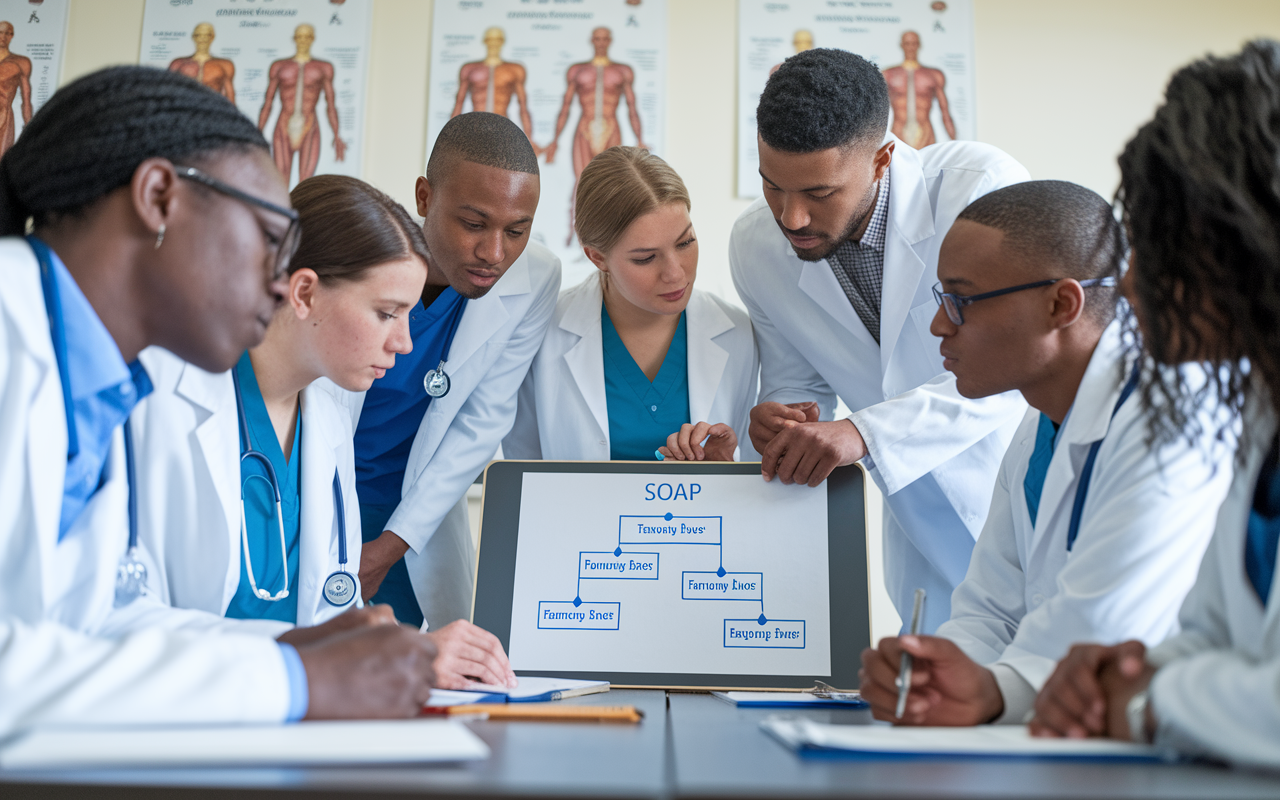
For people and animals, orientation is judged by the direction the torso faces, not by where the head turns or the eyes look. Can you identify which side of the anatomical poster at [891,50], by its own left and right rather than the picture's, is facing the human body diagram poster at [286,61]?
right

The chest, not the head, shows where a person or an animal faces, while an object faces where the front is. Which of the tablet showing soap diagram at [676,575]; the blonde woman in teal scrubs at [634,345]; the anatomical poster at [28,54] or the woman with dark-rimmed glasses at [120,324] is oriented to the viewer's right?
the woman with dark-rimmed glasses

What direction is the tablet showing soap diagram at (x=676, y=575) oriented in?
toward the camera

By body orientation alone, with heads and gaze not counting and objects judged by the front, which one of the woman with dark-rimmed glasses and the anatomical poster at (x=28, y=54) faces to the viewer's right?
the woman with dark-rimmed glasses

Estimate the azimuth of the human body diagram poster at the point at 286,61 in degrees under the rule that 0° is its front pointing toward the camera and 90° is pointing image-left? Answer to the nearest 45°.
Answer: approximately 0°

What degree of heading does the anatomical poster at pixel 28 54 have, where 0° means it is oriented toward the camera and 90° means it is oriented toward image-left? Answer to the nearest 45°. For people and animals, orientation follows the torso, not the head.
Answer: approximately 0°

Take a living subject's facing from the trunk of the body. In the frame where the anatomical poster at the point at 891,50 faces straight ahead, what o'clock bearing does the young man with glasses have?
The young man with glasses is roughly at 12 o'clock from the anatomical poster.

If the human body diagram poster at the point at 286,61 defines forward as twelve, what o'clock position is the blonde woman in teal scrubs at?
The blonde woman in teal scrubs is roughly at 11 o'clock from the human body diagram poster.

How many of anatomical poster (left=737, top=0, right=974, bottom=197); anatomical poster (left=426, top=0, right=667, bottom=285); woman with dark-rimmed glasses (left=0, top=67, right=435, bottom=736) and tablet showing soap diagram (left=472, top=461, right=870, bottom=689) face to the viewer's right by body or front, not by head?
1

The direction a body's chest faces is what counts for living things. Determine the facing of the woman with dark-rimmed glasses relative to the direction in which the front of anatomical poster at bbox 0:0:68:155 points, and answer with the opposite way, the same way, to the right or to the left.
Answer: to the left

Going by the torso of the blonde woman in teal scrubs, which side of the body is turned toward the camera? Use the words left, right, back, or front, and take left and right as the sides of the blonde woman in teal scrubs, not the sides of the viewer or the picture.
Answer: front

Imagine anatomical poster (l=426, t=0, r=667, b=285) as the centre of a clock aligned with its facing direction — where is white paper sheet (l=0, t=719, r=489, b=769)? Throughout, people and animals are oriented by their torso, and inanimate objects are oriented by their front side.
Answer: The white paper sheet is roughly at 12 o'clock from the anatomical poster.

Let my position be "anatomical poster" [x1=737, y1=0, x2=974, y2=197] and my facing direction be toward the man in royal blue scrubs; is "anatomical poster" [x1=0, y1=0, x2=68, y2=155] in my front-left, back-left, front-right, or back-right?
front-right

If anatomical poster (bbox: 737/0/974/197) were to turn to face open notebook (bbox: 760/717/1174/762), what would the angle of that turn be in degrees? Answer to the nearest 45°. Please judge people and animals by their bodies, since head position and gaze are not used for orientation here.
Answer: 0° — it already faces it

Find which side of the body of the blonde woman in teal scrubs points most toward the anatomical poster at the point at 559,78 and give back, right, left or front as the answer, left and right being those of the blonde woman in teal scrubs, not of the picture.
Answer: back

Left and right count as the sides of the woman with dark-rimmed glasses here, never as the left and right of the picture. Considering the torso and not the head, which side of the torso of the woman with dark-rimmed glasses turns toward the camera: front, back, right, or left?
right
